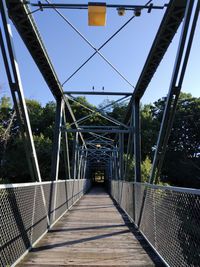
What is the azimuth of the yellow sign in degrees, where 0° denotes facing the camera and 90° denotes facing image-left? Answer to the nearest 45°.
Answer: approximately 0°
